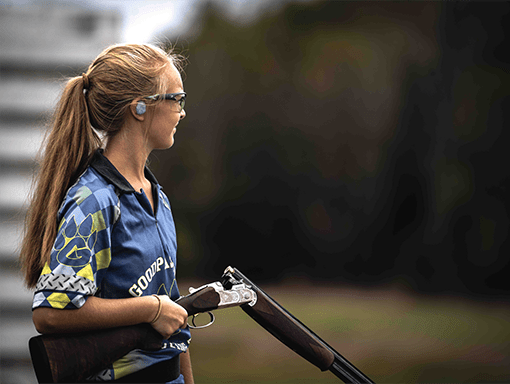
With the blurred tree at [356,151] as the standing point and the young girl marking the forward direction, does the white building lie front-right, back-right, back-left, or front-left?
front-right

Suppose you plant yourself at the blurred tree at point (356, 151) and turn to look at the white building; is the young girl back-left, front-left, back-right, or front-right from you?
front-left

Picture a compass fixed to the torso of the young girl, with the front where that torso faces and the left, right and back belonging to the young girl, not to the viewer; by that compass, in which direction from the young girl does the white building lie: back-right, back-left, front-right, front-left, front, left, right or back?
back-left

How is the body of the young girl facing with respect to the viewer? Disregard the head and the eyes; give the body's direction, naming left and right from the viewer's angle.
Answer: facing the viewer and to the right of the viewer

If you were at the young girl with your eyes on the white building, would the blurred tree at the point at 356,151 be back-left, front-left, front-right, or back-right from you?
front-right

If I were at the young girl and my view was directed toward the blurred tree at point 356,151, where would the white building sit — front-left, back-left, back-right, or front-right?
front-left

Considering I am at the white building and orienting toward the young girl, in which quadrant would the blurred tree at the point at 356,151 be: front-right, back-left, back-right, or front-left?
back-left

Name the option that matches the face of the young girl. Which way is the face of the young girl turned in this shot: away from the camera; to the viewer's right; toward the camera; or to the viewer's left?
to the viewer's right

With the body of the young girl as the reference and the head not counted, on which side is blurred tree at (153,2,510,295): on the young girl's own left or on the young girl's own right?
on the young girl's own left
